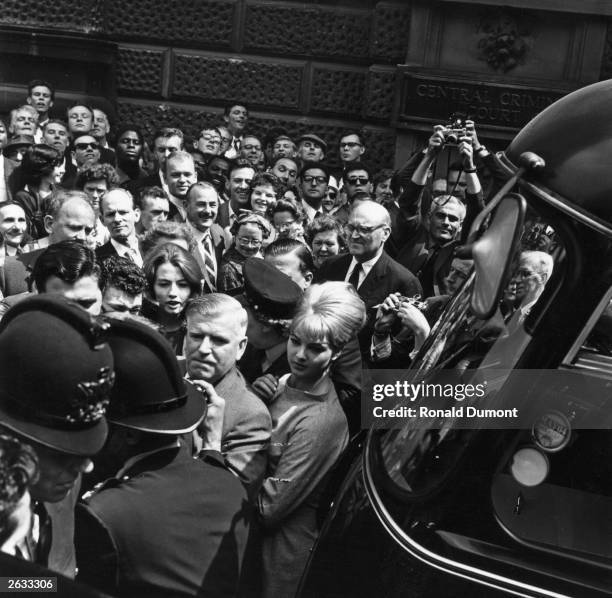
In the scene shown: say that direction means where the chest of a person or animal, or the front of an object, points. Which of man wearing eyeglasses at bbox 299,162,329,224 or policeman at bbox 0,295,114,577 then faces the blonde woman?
the man wearing eyeglasses

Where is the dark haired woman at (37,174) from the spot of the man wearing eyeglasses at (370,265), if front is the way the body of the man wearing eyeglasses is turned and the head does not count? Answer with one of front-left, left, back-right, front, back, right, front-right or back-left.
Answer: right

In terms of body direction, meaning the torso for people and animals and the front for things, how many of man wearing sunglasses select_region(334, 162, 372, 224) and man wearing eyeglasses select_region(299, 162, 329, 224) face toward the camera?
2

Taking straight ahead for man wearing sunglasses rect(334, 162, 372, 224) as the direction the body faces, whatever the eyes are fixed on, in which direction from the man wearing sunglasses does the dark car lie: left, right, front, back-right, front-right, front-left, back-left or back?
front

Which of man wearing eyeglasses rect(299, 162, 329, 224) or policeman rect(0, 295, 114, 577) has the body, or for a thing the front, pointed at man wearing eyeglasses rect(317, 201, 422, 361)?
man wearing eyeglasses rect(299, 162, 329, 224)

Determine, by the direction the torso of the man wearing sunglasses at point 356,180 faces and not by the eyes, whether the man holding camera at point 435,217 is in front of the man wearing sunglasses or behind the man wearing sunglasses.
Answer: in front

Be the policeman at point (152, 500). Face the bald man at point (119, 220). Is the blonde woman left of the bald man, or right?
right

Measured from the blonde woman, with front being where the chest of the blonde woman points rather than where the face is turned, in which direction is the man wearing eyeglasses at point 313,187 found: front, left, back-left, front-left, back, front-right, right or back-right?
back-right

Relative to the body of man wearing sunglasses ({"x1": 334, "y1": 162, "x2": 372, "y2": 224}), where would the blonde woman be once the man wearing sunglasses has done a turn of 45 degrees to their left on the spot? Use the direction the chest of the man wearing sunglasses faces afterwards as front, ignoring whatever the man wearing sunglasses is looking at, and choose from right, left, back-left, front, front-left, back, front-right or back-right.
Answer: front-right

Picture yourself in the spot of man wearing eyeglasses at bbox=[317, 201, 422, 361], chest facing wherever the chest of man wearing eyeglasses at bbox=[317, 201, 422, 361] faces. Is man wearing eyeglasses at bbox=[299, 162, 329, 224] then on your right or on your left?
on your right

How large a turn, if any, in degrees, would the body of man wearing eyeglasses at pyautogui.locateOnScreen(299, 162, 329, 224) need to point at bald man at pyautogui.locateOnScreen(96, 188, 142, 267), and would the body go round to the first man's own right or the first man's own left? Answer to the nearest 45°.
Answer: approximately 45° to the first man's own right

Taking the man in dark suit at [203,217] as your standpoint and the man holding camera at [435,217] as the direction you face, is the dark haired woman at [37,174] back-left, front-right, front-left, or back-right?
back-left

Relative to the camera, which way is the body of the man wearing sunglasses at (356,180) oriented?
toward the camera
